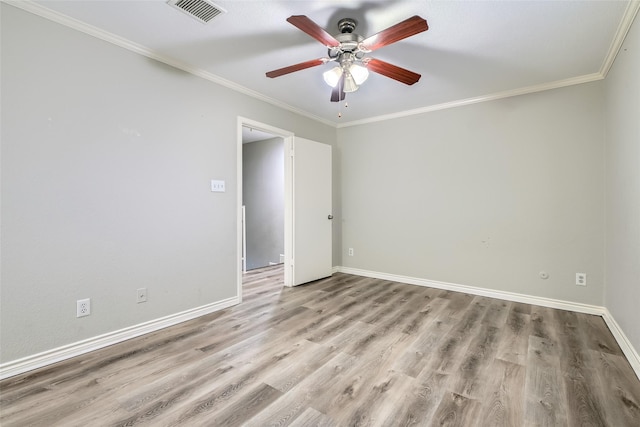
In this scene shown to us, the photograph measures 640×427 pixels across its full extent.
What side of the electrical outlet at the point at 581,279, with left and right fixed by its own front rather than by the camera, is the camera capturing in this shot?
front

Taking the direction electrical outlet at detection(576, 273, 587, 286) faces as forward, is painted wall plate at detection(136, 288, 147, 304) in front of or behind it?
in front

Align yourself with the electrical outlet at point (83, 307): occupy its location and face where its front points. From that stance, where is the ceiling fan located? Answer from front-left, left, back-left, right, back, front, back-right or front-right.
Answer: front

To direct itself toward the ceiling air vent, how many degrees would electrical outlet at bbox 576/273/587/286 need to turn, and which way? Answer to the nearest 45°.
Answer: approximately 45° to its right

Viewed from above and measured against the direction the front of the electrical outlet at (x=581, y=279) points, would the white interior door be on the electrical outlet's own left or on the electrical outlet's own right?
on the electrical outlet's own right

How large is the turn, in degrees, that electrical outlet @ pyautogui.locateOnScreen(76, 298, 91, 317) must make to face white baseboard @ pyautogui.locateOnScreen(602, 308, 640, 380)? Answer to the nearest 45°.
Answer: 0° — it already faces it

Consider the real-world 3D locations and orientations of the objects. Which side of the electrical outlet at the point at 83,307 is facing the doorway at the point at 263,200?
left

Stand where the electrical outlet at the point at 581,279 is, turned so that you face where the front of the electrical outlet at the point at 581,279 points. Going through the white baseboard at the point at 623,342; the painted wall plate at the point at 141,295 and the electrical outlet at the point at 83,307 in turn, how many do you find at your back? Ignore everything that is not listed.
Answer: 0

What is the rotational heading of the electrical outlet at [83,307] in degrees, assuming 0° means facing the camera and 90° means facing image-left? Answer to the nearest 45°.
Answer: approximately 315°

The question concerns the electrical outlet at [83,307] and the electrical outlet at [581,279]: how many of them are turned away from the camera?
0

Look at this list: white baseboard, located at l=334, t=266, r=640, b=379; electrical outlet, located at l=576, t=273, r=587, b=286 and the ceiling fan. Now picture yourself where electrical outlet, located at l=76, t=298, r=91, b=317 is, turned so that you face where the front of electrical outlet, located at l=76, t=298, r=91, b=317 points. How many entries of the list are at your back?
0

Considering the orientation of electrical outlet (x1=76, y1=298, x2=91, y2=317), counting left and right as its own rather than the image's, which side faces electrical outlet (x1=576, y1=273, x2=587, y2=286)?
front

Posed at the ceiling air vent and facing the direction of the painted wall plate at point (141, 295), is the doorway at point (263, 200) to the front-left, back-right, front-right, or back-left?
front-right

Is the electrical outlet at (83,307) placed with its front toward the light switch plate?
no

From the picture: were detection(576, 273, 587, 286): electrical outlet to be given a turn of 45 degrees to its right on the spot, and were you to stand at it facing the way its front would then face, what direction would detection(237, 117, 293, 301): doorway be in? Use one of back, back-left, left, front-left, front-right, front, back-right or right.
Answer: front-right

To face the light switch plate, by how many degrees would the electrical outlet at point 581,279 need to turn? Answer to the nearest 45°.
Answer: approximately 45° to its right

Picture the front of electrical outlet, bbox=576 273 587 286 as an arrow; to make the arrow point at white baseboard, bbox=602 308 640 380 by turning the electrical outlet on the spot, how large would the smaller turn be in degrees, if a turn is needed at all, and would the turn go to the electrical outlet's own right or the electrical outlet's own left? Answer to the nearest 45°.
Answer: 0° — it already faces it
